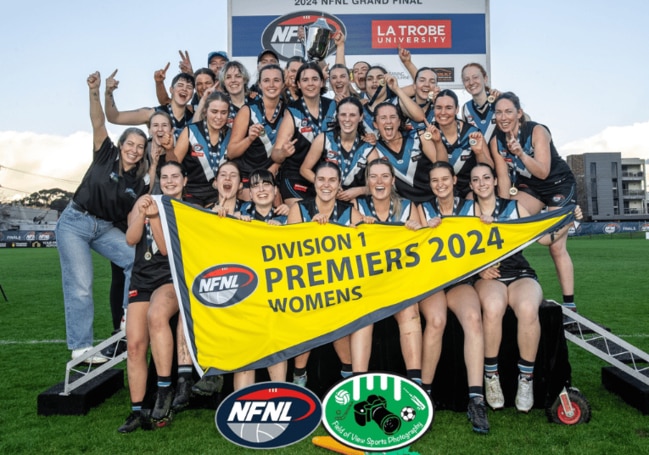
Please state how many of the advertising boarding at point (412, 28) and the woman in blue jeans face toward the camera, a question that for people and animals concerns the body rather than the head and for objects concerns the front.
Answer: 2

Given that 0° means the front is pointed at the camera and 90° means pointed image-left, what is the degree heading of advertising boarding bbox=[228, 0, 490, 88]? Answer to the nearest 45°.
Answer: approximately 0°

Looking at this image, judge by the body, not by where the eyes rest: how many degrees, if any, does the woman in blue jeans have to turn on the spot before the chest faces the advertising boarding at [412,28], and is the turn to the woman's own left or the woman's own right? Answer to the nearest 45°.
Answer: approximately 135° to the woman's own left

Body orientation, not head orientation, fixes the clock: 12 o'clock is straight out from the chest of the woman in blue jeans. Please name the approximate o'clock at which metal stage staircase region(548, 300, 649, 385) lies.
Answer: The metal stage staircase is roughly at 10 o'clock from the woman in blue jeans.
